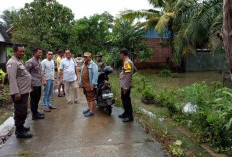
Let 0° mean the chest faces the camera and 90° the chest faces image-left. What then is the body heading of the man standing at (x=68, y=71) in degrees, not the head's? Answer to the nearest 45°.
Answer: approximately 0°

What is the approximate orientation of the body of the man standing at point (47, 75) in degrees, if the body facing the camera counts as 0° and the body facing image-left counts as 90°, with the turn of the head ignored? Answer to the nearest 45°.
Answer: approximately 315°

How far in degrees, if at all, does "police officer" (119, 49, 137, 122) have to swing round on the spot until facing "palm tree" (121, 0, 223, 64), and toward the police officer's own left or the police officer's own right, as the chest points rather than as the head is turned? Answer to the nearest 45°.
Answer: approximately 135° to the police officer's own right

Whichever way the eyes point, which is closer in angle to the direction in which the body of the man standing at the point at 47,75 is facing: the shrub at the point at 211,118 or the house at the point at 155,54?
the shrub

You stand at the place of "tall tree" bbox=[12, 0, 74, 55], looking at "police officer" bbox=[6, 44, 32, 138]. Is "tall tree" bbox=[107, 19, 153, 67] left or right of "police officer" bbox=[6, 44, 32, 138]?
left

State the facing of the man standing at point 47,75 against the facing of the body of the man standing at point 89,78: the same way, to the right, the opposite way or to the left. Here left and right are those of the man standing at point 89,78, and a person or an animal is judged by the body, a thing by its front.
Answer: to the left

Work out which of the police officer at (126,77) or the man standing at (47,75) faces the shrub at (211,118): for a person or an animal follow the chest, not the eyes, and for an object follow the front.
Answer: the man standing

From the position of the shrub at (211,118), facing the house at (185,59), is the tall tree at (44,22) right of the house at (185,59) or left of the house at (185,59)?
left
